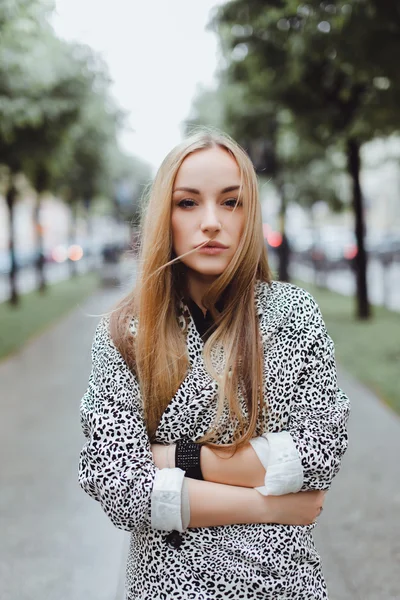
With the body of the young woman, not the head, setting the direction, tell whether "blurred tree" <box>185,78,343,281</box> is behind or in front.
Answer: behind

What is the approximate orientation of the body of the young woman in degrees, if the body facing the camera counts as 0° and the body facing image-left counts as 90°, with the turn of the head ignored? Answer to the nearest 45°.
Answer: approximately 0°

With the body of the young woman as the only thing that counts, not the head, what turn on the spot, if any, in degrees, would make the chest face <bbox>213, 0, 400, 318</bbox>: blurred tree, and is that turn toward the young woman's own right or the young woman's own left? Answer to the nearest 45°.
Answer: approximately 180°

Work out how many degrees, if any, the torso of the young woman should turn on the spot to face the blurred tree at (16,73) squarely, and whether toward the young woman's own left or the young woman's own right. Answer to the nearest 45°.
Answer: approximately 180°
